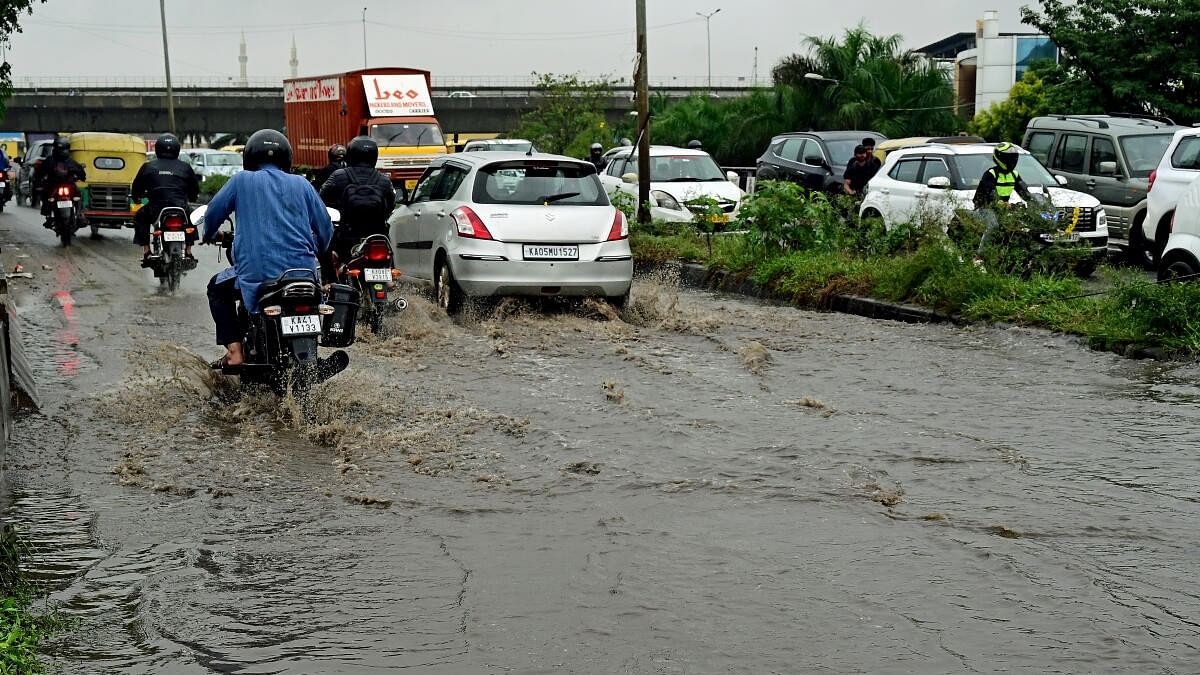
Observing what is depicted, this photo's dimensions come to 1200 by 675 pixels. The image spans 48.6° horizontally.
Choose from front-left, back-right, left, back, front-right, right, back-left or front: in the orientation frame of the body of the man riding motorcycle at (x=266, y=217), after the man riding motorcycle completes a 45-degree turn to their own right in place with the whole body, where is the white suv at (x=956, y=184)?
front

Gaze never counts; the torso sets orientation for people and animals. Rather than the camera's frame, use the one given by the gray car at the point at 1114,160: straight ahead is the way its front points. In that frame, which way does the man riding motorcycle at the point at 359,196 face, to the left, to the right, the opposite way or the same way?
the opposite way

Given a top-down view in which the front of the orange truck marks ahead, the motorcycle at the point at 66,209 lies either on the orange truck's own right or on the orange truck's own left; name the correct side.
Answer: on the orange truck's own right

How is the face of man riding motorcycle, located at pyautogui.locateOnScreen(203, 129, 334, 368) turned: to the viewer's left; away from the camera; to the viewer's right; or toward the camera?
away from the camera

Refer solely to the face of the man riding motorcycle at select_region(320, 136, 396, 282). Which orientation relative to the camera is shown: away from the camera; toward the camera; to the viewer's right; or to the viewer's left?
away from the camera

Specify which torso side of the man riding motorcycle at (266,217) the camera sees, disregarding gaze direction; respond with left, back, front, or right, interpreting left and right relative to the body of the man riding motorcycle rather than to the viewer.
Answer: back

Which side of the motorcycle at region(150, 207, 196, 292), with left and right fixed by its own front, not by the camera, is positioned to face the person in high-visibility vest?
right

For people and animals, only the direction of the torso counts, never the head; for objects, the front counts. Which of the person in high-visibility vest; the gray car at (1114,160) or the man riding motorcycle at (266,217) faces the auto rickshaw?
the man riding motorcycle

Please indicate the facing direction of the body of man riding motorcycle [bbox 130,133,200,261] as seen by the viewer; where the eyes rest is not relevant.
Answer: away from the camera

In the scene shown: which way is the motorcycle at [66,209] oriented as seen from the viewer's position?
away from the camera

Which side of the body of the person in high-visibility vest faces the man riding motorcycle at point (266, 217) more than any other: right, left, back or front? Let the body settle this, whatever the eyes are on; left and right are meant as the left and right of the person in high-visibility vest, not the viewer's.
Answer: right

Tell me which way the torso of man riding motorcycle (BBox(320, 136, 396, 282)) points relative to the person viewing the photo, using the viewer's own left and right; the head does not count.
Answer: facing away from the viewer

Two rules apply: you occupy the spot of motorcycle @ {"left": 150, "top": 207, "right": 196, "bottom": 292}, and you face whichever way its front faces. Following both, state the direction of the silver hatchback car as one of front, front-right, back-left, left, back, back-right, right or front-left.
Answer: back-right
